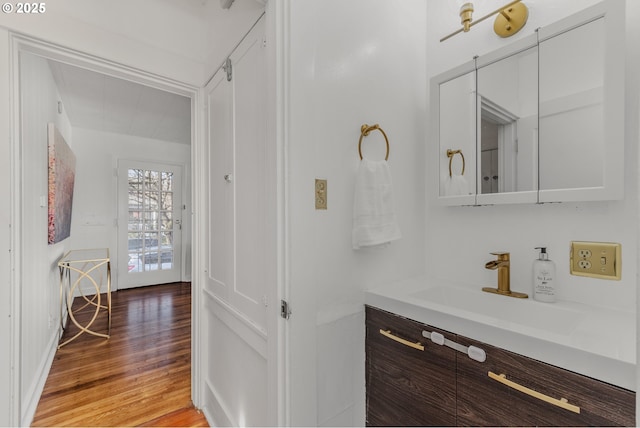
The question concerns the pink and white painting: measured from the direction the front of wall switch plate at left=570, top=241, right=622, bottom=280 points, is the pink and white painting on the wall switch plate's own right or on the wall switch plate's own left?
on the wall switch plate's own right

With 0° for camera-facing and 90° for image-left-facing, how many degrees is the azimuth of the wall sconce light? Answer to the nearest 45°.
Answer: approximately 45°

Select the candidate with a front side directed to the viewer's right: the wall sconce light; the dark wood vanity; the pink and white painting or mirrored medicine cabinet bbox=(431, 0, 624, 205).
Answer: the pink and white painting

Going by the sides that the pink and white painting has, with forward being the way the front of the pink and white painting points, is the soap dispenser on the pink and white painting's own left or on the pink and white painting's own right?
on the pink and white painting's own right

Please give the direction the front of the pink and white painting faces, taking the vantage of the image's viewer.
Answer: facing to the right of the viewer

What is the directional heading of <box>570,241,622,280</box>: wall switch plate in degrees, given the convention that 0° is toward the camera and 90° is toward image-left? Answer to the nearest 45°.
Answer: approximately 0°
